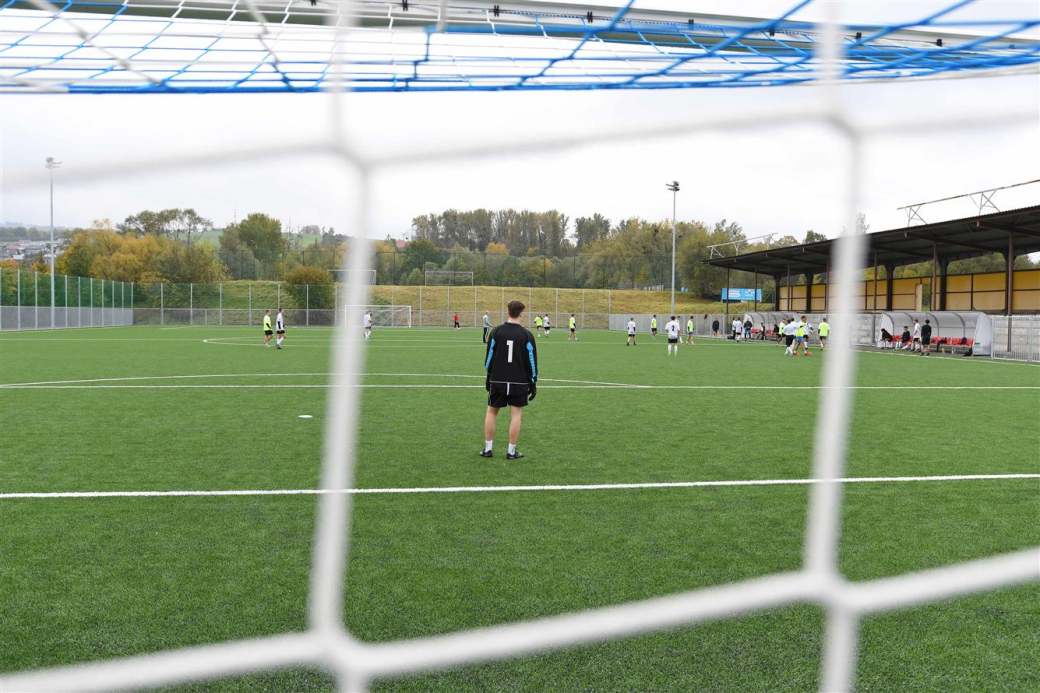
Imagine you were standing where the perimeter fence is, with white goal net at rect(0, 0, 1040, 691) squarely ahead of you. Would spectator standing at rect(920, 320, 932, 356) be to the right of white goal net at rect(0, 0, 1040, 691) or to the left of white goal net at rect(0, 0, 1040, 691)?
left

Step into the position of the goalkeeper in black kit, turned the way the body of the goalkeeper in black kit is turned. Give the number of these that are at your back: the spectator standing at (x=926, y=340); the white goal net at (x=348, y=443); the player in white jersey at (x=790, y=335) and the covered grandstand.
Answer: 1

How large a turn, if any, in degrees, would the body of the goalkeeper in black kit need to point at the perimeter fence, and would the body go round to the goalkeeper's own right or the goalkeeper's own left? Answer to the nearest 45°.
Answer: approximately 45° to the goalkeeper's own left

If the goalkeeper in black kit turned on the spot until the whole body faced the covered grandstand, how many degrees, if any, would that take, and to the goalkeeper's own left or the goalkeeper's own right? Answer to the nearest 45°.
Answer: approximately 45° to the goalkeeper's own right

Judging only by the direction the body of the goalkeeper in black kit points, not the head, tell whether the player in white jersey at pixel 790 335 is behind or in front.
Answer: in front

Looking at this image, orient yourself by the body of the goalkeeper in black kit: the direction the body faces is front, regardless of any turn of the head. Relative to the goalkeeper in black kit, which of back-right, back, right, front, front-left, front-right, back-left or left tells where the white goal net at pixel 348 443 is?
back

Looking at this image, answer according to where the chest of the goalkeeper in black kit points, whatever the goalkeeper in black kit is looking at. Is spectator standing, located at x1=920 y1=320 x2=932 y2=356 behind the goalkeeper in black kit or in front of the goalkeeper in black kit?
in front

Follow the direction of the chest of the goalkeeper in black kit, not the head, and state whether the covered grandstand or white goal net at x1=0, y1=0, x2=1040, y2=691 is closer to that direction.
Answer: the covered grandstand

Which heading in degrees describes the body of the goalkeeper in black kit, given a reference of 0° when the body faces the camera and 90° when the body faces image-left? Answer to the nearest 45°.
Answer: approximately 180°
